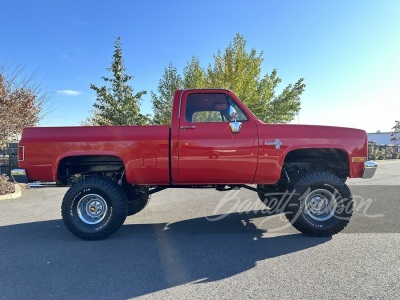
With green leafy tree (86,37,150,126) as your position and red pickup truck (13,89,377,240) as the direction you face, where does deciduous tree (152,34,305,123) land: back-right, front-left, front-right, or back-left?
front-left

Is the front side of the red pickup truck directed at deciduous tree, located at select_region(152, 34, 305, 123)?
no

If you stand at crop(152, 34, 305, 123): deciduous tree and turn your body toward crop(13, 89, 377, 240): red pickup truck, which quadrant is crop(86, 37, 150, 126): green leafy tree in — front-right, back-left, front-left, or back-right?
front-right

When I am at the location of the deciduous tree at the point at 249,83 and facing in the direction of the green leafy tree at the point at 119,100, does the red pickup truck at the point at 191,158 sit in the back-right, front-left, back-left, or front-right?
front-left

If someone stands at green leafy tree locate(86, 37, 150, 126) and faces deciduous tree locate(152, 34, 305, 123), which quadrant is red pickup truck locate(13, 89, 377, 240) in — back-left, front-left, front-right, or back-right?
front-right

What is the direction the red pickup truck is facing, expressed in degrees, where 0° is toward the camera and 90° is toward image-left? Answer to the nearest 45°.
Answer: approximately 270°

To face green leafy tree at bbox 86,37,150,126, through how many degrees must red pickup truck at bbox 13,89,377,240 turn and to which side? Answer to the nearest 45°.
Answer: approximately 90° to its left

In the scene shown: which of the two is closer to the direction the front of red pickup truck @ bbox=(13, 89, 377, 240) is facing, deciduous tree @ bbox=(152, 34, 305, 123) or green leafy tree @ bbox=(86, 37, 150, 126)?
the deciduous tree
